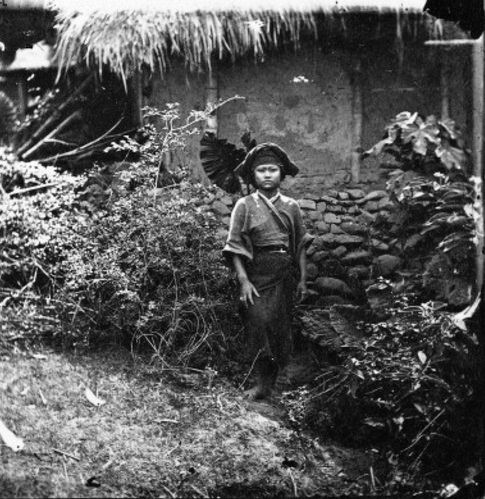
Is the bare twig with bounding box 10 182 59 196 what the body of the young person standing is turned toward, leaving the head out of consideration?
no

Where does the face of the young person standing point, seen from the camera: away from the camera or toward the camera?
toward the camera

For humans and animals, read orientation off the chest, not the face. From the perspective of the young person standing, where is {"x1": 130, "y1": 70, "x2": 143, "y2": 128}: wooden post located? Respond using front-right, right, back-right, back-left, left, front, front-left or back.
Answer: back-right

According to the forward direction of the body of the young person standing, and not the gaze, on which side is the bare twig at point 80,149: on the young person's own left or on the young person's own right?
on the young person's own right

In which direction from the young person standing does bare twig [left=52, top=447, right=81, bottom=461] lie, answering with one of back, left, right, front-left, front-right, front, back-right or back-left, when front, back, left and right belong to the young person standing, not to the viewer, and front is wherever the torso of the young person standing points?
front-right

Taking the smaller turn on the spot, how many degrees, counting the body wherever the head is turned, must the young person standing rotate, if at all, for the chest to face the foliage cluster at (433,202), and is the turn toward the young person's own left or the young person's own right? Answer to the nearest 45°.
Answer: approximately 90° to the young person's own left

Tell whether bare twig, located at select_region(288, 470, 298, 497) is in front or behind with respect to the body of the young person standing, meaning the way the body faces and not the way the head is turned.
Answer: in front

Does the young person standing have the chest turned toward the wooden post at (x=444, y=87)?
no

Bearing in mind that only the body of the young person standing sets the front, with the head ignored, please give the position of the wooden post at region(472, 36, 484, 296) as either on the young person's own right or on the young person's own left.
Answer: on the young person's own left

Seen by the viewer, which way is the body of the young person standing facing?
toward the camera

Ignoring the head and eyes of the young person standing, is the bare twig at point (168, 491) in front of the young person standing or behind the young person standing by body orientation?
in front
